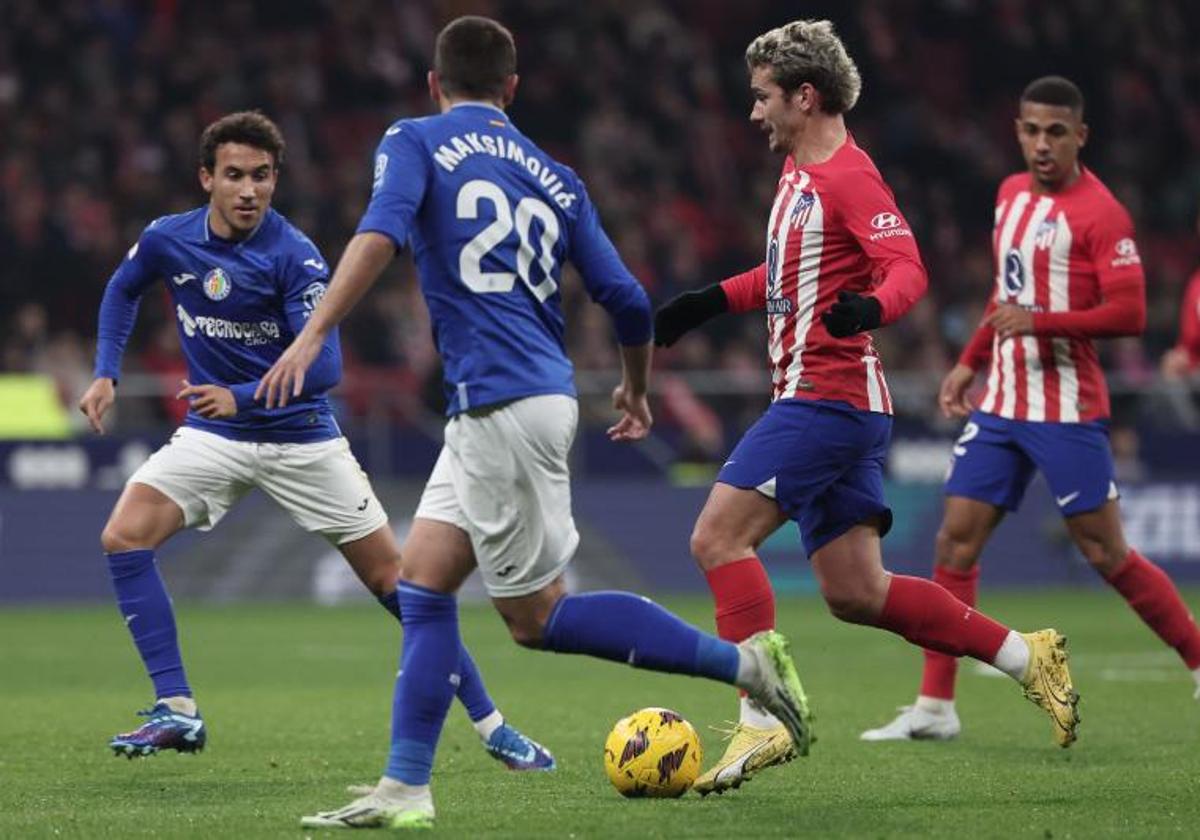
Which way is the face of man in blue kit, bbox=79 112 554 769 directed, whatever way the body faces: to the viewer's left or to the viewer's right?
to the viewer's right

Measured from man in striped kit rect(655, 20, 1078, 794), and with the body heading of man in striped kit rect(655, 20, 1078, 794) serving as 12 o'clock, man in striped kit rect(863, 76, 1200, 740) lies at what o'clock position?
man in striped kit rect(863, 76, 1200, 740) is roughly at 4 o'clock from man in striped kit rect(655, 20, 1078, 794).

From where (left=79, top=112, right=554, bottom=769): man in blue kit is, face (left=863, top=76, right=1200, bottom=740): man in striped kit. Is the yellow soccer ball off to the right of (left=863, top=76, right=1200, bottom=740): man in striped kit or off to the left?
right

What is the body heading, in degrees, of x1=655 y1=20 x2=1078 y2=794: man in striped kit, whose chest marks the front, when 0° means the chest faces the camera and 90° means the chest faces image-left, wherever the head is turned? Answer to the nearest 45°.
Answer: approximately 90°

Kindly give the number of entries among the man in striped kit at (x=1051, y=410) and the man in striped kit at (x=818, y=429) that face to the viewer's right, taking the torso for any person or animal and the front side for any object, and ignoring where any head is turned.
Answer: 0

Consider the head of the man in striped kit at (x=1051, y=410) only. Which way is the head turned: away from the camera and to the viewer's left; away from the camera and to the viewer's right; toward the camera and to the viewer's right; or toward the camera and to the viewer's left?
toward the camera and to the viewer's left

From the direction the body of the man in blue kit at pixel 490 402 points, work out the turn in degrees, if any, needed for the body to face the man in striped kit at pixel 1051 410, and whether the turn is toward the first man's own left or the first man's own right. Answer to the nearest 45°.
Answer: approximately 90° to the first man's own right

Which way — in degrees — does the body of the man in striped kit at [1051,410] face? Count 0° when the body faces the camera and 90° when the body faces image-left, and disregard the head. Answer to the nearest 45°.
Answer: approximately 45°

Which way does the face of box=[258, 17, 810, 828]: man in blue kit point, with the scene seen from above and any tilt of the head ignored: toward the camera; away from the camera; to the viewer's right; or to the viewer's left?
away from the camera

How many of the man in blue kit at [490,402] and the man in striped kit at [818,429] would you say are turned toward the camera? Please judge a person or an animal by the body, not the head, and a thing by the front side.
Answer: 0

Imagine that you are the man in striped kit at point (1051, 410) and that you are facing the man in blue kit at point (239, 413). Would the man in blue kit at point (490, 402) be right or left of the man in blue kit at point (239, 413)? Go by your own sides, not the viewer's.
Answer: left

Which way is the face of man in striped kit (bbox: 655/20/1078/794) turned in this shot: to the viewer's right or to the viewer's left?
to the viewer's left
